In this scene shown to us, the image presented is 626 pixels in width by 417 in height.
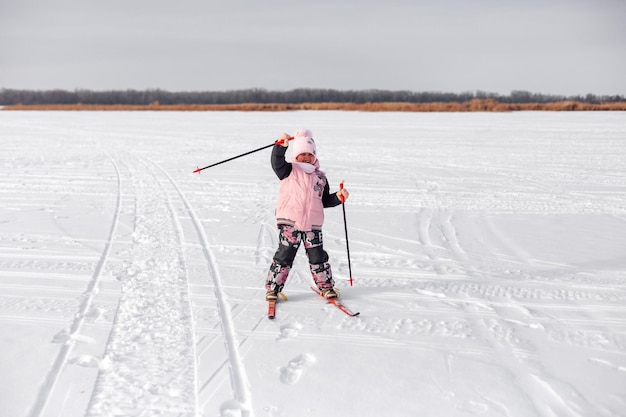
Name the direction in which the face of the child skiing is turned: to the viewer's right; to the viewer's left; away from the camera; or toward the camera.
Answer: toward the camera

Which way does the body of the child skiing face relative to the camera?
toward the camera
